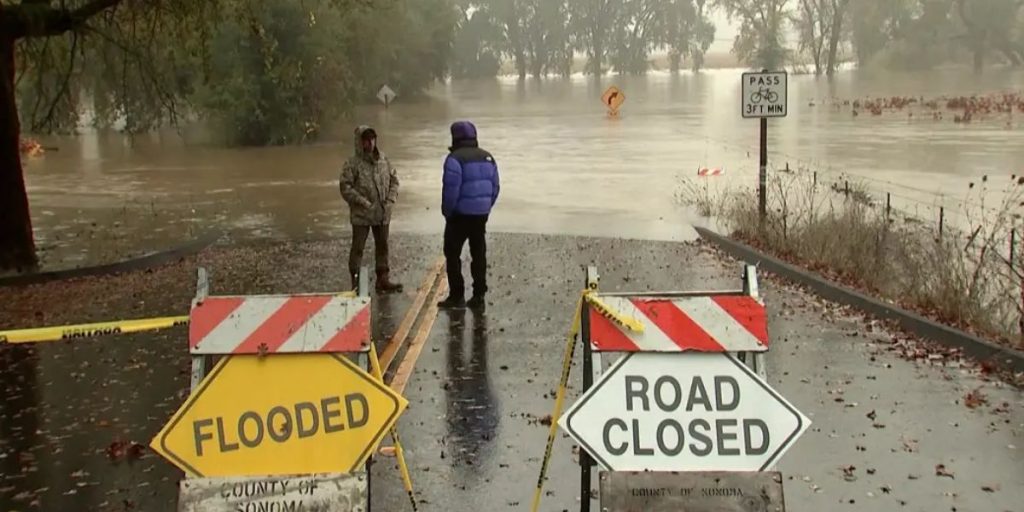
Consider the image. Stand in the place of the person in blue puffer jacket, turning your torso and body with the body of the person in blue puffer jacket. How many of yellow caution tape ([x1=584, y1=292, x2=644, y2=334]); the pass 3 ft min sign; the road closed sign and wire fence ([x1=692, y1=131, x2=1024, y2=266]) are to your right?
2

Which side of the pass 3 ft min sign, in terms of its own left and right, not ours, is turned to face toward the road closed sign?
front

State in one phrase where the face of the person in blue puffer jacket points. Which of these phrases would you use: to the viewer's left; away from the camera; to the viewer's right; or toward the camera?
away from the camera

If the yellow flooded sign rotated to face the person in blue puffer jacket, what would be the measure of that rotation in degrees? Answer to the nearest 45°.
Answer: approximately 180°

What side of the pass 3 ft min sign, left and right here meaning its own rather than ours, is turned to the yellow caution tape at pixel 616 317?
front

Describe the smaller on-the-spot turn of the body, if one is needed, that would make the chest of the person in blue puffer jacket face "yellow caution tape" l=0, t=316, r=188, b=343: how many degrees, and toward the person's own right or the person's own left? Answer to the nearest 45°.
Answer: approximately 90° to the person's own left

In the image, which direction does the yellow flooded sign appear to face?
toward the camera

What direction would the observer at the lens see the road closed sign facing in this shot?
facing the viewer

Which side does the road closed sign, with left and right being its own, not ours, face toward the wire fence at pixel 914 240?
back

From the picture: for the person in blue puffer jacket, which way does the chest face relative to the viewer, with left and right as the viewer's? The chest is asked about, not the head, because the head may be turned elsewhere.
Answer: facing away from the viewer and to the left of the viewer

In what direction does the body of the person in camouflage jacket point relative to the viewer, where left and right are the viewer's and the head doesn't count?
facing the viewer and to the right of the viewer

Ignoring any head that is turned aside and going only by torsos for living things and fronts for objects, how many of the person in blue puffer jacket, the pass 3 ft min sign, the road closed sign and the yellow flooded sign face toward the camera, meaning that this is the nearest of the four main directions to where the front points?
3

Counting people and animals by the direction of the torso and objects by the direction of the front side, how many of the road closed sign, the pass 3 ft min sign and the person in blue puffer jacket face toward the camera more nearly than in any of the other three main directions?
2
